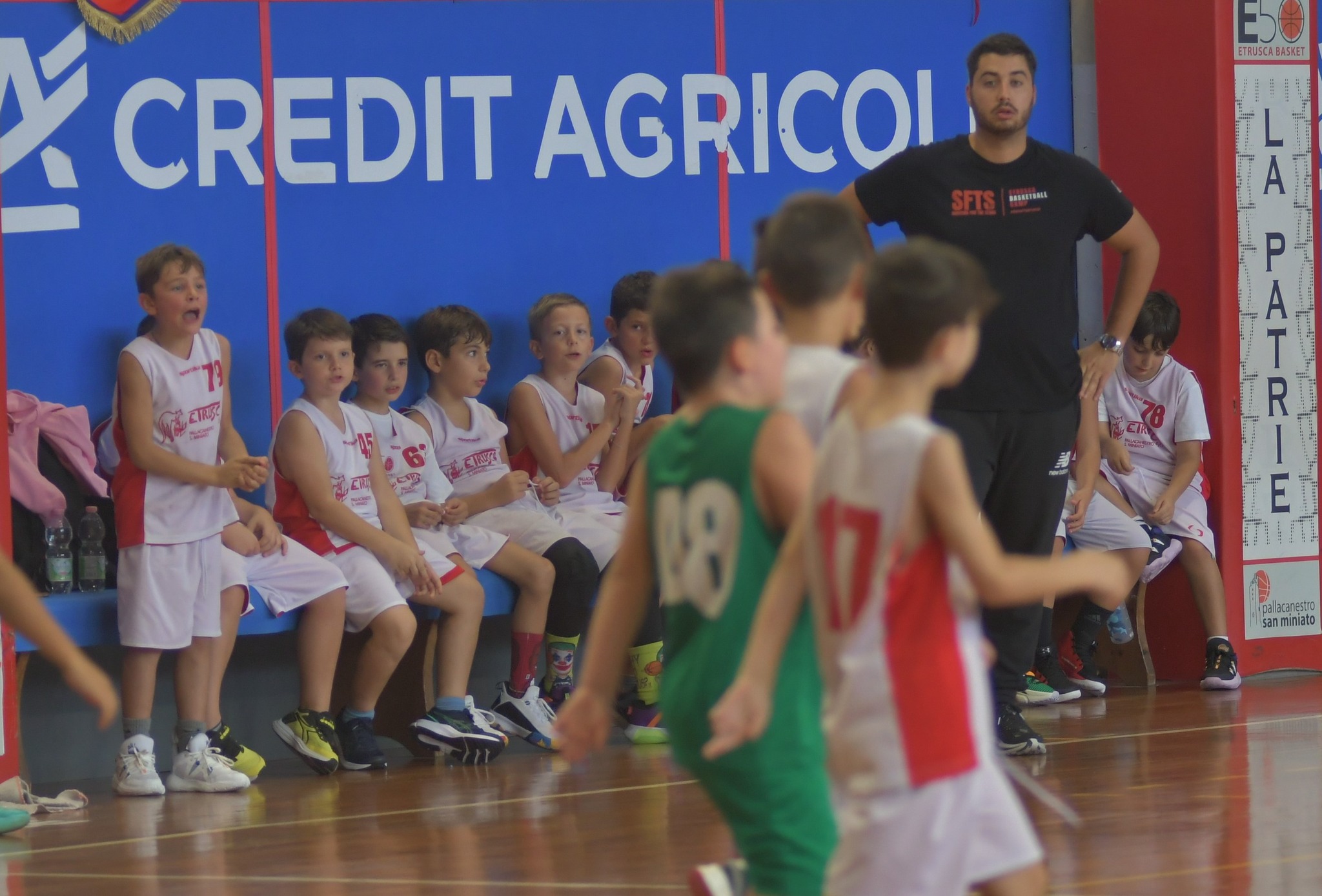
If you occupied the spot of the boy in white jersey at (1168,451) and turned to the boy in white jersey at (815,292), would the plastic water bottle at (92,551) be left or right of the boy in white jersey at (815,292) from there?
right

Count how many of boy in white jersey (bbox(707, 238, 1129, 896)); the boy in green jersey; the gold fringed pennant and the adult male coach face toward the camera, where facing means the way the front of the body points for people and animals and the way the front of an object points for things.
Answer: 2

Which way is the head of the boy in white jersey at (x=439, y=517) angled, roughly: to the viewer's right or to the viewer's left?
to the viewer's right

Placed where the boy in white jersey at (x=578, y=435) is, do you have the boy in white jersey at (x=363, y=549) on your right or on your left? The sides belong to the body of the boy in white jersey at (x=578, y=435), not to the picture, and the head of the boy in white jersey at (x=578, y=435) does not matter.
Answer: on your right
